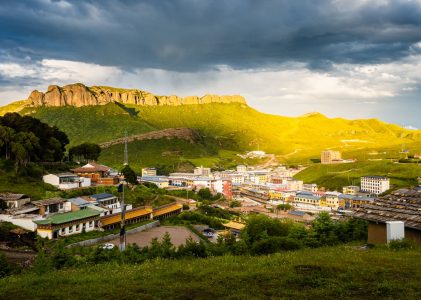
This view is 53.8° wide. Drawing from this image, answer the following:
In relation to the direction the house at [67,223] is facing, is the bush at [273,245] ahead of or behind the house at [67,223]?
ahead

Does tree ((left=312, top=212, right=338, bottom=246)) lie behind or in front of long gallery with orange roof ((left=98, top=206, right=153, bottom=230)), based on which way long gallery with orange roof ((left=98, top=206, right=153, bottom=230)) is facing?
in front

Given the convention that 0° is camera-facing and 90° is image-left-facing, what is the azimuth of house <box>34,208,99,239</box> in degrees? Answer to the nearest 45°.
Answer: approximately 315°

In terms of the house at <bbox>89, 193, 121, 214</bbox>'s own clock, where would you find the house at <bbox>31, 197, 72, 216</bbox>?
the house at <bbox>31, 197, 72, 216</bbox> is roughly at 3 o'clock from the house at <bbox>89, 193, 121, 214</bbox>.

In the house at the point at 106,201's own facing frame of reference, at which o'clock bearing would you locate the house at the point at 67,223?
the house at the point at 67,223 is roughly at 2 o'clock from the house at the point at 106,201.

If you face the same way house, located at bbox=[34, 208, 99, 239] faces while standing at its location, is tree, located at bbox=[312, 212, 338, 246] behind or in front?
in front

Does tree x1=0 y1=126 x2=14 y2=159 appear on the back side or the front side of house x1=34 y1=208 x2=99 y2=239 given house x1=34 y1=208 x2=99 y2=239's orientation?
on the back side

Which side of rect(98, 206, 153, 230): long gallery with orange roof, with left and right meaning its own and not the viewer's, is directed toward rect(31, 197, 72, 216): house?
right

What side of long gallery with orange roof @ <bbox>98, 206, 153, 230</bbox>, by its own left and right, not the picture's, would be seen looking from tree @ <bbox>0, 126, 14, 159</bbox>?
back

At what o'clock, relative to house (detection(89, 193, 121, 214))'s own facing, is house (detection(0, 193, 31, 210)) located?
house (detection(0, 193, 31, 210)) is roughly at 3 o'clock from house (detection(89, 193, 121, 214)).

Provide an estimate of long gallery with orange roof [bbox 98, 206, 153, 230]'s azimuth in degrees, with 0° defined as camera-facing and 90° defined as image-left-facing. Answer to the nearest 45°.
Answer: approximately 315°

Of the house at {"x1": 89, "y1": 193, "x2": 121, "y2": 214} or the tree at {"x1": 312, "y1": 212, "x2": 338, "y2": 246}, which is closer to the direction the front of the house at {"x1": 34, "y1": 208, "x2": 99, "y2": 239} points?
the tree

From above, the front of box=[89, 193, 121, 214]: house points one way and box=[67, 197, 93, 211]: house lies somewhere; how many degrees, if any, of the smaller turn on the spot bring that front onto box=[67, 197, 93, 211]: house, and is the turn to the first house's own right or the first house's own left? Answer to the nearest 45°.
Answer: approximately 90° to the first house's own right

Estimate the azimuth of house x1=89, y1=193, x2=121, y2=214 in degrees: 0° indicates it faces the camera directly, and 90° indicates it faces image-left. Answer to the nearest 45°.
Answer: approximately 315°
